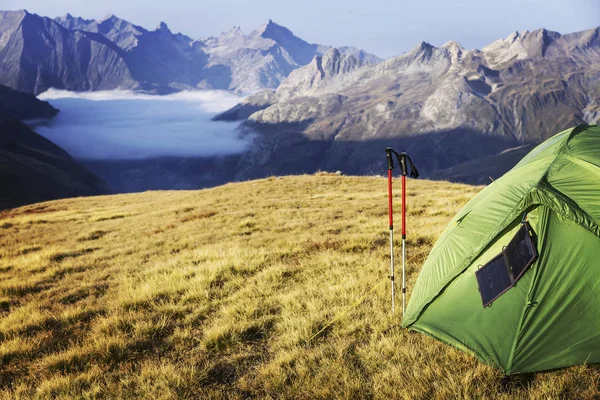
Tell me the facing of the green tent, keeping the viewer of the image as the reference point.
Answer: facing the viewer and to the left of the viewer
